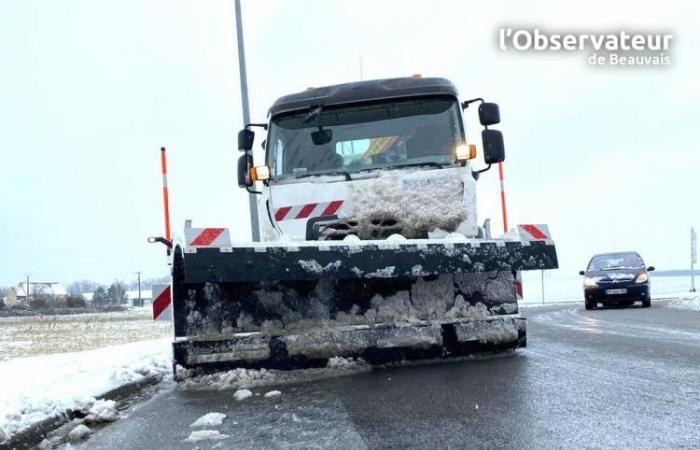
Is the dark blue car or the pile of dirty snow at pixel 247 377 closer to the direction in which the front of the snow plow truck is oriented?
the pile of dirty snow

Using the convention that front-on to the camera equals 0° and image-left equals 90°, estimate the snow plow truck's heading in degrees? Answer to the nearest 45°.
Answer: approximately 0°

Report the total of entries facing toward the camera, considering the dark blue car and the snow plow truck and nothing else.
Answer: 2

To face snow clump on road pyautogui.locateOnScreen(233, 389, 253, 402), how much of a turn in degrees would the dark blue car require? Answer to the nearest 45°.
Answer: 0° — it already faces it

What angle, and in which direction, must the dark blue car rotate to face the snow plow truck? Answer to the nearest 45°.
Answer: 0° — it already faces it

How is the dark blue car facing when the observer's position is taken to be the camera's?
facing the viewer

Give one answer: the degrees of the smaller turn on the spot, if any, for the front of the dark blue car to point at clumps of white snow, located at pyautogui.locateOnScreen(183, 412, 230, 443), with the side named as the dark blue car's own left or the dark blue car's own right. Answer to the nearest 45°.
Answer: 0° — it already faces it

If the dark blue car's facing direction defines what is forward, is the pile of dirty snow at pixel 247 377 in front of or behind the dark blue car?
in front

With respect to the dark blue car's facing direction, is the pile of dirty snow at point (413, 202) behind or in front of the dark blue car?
in front

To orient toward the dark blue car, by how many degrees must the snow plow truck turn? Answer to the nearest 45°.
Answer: approximately 135° to its left

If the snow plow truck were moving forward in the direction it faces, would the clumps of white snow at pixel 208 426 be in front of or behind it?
in front
